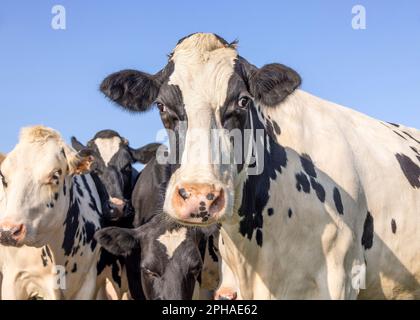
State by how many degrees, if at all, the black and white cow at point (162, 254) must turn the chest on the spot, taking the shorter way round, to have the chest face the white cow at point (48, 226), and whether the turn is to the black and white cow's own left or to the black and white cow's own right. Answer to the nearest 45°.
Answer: approximately 135° to the black and white cow's own right

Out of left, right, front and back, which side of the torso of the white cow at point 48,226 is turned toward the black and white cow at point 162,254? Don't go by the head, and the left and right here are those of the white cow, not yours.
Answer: left

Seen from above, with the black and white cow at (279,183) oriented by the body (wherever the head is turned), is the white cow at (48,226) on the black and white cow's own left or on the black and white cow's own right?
on the black and white cow's own right

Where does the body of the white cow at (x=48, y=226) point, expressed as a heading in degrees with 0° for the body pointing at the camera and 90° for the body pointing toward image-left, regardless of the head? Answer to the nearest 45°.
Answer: approximately 45°

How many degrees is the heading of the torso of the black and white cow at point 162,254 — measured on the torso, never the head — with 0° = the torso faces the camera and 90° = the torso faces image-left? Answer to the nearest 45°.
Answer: approximately 0°

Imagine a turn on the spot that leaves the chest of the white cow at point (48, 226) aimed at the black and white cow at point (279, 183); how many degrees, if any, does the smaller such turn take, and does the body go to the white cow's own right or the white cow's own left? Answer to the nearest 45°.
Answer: approximately 90° to the white cow's own left
